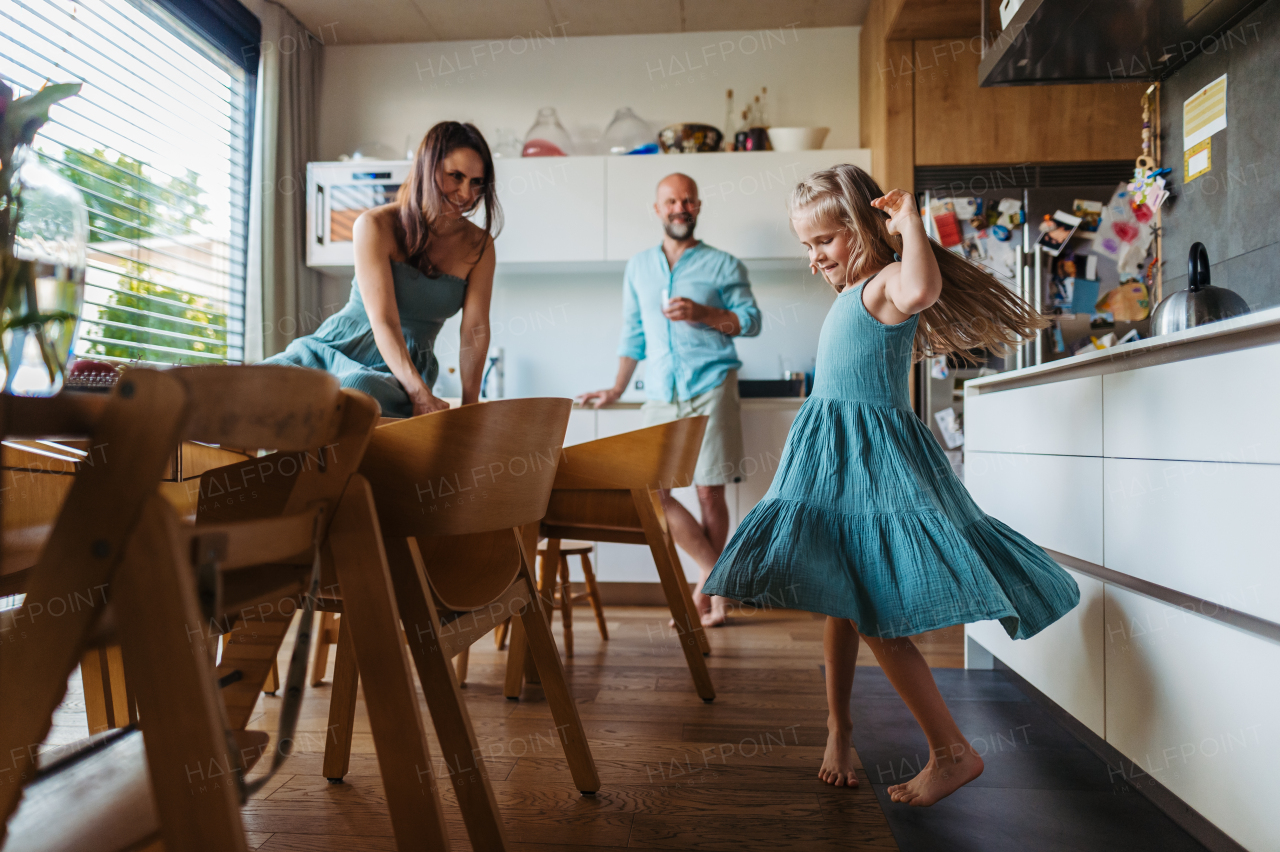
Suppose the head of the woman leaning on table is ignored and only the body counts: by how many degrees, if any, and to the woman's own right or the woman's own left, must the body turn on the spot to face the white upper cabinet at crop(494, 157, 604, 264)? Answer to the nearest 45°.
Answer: approximately 90° to the woman's own left

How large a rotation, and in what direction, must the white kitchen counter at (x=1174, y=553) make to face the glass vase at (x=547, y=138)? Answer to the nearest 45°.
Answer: approximately 90° to its right

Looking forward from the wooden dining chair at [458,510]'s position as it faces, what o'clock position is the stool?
The stool is roughly at 2 o'clock from the wooden dining chair.

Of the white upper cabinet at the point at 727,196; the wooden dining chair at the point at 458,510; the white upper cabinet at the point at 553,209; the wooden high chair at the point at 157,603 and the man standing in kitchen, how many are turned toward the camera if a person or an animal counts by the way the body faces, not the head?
3

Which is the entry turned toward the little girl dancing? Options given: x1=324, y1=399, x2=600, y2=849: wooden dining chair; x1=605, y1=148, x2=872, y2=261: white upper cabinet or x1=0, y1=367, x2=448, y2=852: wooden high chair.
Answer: the white upper cabinet

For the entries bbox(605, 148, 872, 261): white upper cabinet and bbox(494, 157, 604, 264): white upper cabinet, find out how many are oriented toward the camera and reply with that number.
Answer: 2

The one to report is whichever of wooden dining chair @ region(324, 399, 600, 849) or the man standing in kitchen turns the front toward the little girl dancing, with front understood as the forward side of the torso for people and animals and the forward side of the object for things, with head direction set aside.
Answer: the man standing in kitchen

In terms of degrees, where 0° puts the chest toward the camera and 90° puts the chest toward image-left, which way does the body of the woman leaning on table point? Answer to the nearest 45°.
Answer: approximately 315°

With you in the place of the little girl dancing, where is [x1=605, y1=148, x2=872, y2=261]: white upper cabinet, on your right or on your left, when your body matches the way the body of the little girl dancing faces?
on your right

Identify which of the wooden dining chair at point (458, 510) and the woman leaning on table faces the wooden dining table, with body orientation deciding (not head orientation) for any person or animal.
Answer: the wooden dining chair
